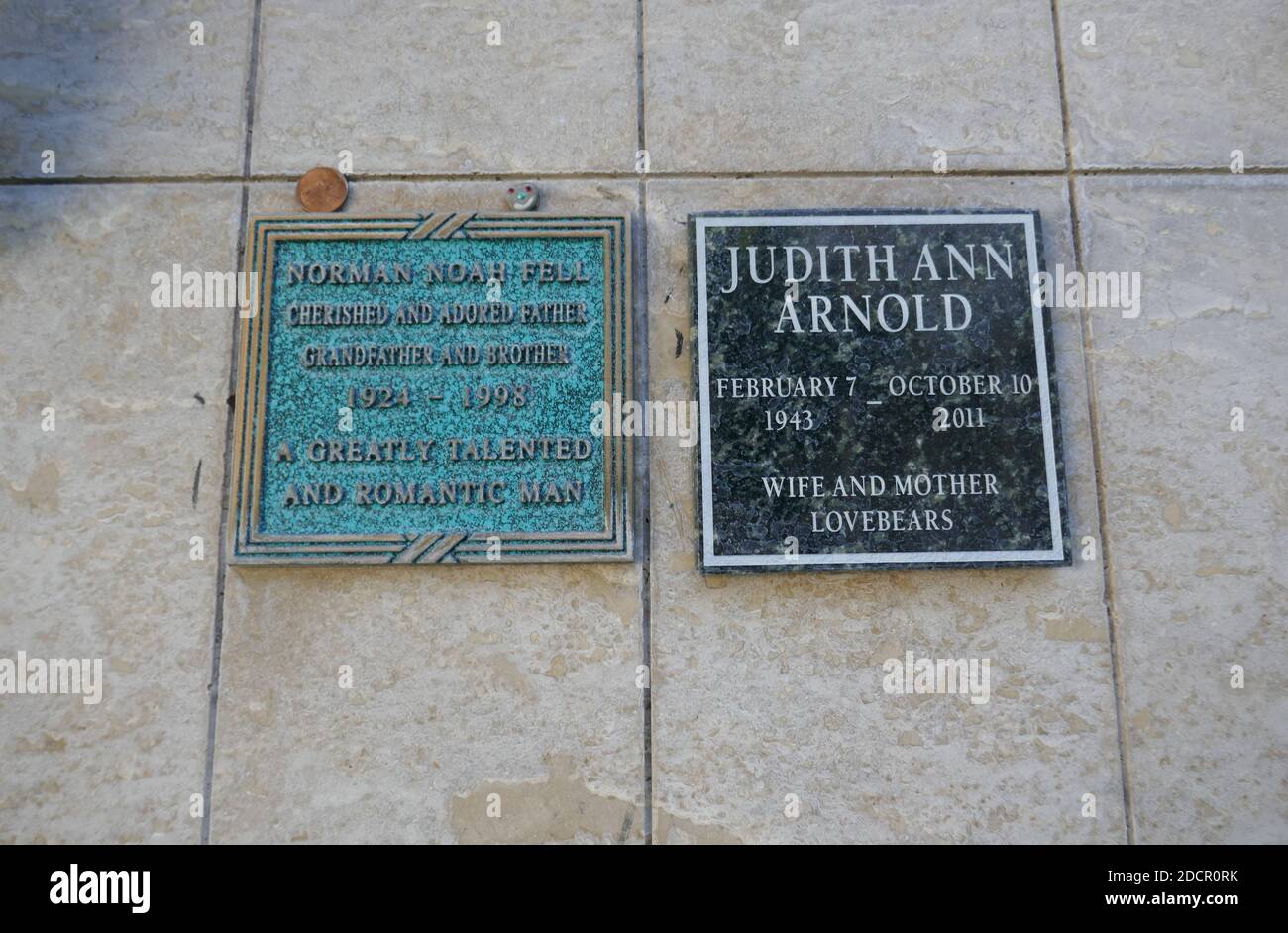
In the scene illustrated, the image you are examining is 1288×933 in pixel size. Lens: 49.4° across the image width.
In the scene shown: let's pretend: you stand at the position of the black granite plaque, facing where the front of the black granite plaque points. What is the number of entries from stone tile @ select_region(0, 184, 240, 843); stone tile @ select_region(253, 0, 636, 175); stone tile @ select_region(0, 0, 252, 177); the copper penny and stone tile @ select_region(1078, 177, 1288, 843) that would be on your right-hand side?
4

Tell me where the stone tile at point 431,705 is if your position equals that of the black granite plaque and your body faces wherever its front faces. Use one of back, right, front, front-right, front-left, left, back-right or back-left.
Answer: right

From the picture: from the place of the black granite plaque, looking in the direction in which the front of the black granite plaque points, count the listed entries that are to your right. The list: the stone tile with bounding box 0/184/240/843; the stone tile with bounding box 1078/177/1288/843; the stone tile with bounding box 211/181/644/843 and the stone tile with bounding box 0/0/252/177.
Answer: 3

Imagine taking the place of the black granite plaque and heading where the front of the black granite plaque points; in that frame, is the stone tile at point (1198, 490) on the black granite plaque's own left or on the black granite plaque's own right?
on the black granite plaque's own left

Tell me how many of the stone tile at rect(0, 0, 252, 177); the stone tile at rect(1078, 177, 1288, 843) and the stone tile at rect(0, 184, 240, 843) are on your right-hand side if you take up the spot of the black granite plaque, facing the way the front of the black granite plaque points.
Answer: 2

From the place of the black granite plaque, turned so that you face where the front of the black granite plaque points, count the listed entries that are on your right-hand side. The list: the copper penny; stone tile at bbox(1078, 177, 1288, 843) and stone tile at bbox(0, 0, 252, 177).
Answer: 2

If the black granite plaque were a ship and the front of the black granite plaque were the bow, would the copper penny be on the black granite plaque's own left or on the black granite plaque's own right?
on the black granite plaque's own right

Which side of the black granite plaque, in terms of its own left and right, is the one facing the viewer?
front

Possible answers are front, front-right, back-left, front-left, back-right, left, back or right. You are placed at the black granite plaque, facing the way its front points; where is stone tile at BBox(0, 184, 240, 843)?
right
